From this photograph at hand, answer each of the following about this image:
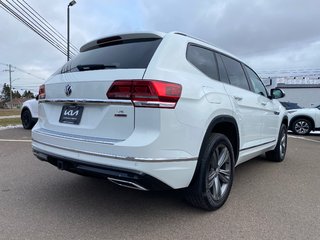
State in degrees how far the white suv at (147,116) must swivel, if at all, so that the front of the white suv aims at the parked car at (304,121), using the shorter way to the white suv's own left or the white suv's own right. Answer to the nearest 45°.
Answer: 0° — it already faces it

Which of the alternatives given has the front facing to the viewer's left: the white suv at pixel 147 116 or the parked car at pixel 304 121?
the parked car

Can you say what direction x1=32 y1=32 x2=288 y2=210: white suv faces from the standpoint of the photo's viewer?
facing away from the viewer and to the right of the viewer

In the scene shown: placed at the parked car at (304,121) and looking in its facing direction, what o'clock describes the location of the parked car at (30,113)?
the parked car at (30,113) is roughly at 11 o'clock from the parked car at (304,121).

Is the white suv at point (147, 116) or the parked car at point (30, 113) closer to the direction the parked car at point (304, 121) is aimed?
the parked car

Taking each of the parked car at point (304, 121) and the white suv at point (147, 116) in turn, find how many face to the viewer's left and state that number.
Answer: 1

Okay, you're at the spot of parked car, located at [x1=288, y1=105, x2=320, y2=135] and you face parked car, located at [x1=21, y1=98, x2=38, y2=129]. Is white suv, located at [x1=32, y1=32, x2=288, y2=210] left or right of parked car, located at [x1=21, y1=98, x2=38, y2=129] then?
left

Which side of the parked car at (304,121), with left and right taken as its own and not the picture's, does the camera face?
left

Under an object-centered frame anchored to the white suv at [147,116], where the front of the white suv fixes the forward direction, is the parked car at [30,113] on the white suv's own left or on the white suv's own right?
on the white suv's own left
